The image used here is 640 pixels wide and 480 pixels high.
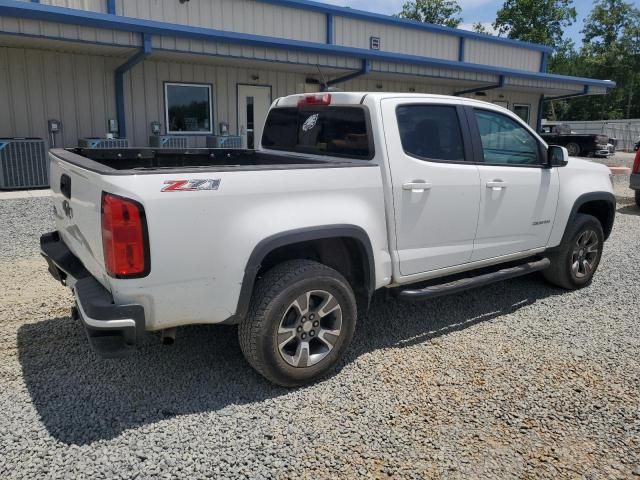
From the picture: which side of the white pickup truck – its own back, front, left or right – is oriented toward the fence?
front

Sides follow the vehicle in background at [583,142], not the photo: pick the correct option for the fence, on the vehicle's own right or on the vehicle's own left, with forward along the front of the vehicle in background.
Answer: on the vehicle's own left

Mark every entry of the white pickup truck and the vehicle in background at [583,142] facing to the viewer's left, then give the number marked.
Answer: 0

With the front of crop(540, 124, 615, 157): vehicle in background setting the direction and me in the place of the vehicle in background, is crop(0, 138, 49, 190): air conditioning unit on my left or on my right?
on my right

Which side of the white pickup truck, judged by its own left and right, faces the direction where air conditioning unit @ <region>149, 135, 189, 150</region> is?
left

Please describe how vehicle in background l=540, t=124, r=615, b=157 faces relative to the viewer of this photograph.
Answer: facing the viewer and to the right of the viewer

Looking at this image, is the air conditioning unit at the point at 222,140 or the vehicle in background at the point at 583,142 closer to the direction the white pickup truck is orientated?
the vehicle in background

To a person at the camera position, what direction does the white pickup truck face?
facing away from the viewer and to the right of the viewer

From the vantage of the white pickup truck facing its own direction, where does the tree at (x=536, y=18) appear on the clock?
The tree is roughly at 11 o'clock from the white pickup truck.

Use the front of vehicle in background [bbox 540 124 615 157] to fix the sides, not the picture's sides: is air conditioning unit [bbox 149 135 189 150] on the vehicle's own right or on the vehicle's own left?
on the vehicle's own right

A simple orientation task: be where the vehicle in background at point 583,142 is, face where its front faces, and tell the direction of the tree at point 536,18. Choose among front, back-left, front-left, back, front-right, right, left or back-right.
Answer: back-left

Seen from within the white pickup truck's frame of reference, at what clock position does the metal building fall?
The metal building is roughly at 10 o'clock from the white pickup truck.
